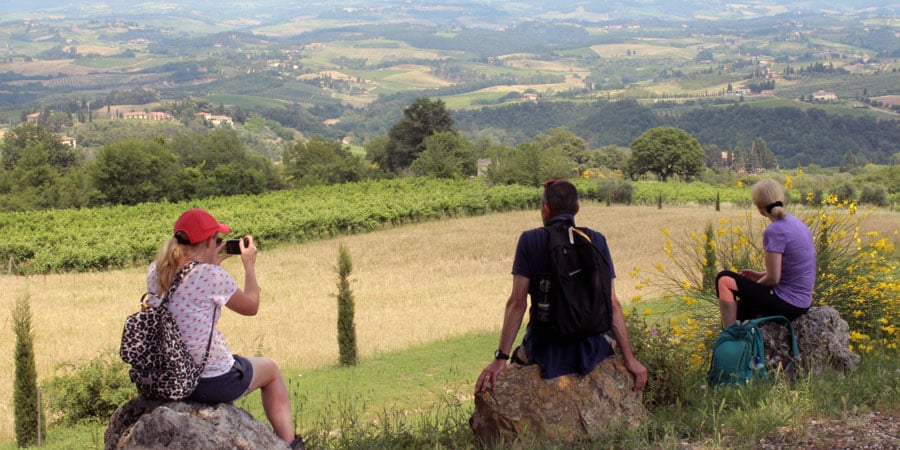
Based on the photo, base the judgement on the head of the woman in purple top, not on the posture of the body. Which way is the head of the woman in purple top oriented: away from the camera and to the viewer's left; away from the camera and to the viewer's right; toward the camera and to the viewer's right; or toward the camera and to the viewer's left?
away from the camera and to the viewer's left

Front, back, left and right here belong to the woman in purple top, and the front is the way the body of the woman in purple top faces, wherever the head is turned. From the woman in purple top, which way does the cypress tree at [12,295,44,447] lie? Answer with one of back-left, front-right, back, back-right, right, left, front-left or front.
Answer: front-left

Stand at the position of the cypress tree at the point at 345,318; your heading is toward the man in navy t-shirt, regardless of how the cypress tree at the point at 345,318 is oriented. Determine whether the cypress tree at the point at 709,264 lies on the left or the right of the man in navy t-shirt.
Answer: left

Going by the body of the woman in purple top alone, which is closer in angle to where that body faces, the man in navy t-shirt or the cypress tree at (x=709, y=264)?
the cypress tree

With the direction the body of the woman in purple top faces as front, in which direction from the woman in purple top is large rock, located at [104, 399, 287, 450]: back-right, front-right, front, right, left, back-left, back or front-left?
left

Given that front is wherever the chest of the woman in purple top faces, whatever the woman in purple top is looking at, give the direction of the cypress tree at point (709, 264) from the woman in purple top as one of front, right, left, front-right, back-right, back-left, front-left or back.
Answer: front-right

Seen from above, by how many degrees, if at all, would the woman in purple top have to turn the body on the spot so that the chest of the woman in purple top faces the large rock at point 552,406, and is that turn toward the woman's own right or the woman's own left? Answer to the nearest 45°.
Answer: approximately 90° to the woman's own left

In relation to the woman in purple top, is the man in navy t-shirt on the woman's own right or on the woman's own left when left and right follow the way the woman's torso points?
on the woman's own left

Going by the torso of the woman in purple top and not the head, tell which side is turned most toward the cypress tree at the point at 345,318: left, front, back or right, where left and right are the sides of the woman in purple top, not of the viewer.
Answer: front

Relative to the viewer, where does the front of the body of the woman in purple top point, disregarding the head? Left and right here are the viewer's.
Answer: facing away from the viewer and to the left of the viewer
